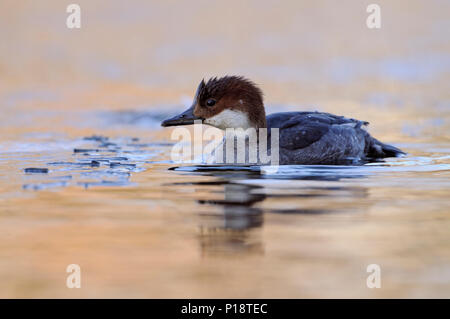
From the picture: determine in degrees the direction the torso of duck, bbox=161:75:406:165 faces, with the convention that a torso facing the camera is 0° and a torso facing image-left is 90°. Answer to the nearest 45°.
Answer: approximately 90°
